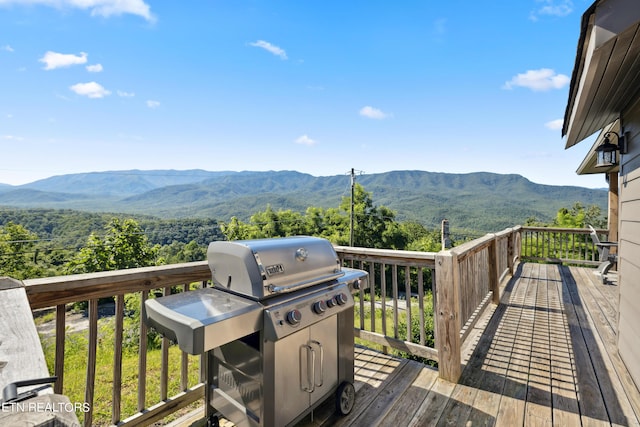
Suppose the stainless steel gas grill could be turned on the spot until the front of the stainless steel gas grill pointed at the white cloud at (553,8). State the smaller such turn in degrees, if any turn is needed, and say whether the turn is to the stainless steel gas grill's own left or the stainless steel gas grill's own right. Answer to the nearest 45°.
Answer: approximately 90° to the stainless steel gas grill's own left

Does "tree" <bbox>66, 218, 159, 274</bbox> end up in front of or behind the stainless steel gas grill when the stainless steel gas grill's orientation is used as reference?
behind

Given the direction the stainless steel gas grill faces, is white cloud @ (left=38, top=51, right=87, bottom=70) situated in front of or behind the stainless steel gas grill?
behind

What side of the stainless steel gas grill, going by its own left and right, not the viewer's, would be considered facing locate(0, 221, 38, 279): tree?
back

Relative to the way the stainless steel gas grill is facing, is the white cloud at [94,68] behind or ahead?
behind

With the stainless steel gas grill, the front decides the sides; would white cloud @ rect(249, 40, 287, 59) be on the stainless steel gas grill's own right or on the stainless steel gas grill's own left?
on the stainless steel gas grill's own left

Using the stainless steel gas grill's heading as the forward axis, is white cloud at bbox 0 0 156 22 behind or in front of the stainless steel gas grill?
behind
